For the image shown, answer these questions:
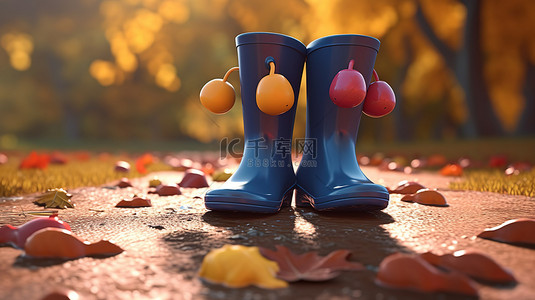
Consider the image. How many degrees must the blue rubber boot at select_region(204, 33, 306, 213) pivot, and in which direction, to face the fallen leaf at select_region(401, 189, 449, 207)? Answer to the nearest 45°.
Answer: approximately 135° to its left

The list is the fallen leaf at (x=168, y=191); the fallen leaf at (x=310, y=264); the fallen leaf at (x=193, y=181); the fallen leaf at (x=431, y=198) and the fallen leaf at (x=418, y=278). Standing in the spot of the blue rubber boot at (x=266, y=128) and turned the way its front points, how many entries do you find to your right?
2

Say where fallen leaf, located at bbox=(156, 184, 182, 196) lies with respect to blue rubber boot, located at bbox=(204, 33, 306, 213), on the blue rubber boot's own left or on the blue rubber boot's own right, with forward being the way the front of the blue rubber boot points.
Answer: on the blue rubber boot's own right

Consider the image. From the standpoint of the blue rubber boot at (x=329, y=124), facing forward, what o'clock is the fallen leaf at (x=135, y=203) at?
The fallen leaf is roughly at 4 o'clock from the blue rubber boot.

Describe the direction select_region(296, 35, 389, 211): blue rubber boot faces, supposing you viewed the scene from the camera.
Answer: facing the viewer and to the right of the viewer

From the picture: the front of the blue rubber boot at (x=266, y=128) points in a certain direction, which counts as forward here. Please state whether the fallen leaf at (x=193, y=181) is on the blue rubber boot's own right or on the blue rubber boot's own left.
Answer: on the blue rubber boot's own right

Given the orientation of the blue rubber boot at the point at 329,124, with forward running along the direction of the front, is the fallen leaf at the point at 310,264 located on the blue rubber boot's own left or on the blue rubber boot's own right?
on the blue rubber boot's own right

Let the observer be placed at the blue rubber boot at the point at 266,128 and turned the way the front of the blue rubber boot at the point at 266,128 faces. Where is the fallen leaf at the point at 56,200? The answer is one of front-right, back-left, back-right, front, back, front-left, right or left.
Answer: front-right

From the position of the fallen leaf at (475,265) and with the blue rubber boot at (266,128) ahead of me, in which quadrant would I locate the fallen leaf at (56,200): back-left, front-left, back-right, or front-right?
front-left

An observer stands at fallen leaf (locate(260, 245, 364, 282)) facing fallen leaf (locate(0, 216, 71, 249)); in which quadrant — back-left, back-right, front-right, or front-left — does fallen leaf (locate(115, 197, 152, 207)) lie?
front-right

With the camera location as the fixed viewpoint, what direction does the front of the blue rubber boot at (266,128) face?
facing the viewer and to the left of the viewer

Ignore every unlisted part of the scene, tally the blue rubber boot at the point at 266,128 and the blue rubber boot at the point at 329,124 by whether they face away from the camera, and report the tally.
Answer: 0
